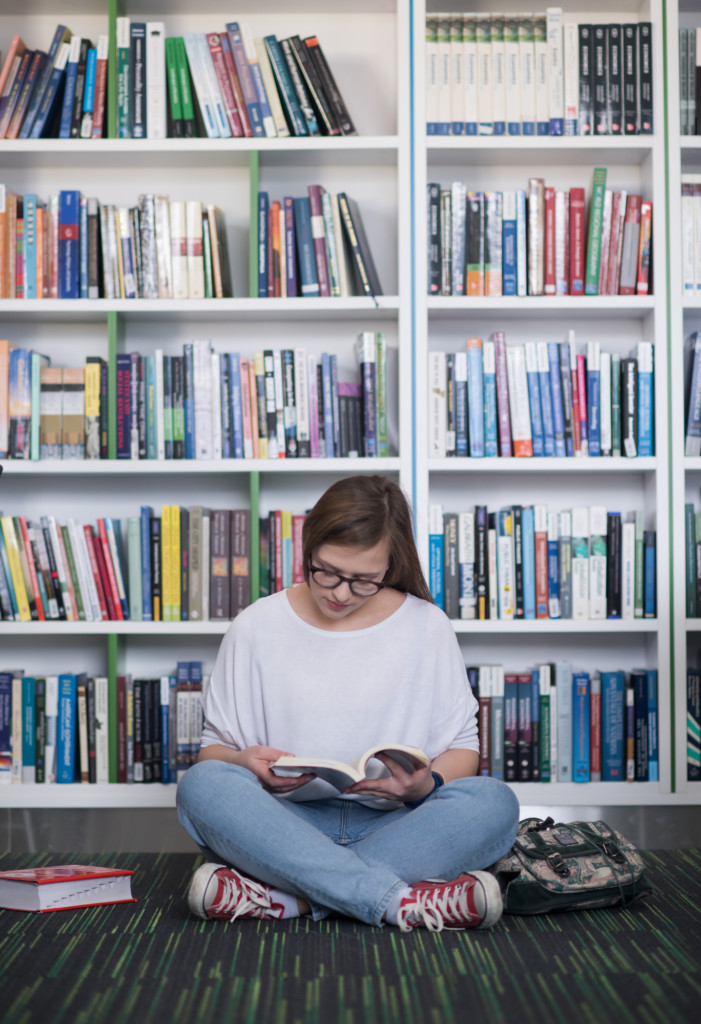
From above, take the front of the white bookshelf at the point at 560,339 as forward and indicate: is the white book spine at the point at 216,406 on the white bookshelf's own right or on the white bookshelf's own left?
on the white bookshelf's own right

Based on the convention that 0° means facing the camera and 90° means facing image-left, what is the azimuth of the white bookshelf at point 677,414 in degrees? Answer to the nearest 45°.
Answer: approximately 0°

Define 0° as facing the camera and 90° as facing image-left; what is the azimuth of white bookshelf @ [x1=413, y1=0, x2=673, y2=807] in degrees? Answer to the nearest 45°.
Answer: approximately 0°
